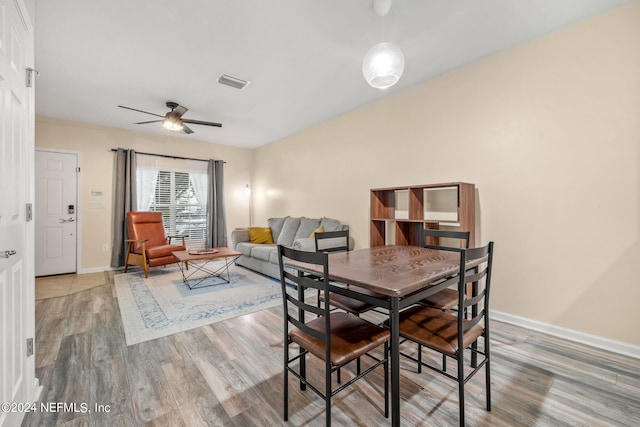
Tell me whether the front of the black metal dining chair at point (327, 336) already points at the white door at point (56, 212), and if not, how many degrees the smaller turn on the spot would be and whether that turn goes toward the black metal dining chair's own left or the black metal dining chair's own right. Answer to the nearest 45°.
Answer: approximately 90° to the black metal dining chair's own left

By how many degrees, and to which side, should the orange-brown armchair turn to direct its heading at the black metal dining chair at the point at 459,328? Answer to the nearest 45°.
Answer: approximately 45° to its right

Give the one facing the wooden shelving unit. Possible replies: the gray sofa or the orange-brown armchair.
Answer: the orange-brown armchair

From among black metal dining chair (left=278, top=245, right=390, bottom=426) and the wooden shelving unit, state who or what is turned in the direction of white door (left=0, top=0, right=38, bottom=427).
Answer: the wooden shelving unit

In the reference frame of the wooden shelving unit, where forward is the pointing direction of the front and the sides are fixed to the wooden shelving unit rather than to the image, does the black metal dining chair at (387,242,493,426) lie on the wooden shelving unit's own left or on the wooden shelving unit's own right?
on the wooden shelving unit's own left

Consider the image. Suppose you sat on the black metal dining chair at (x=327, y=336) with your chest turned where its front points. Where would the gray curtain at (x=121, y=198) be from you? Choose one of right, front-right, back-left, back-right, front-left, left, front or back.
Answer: left

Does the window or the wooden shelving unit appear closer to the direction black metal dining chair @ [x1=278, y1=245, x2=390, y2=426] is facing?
the wooden shelving unit

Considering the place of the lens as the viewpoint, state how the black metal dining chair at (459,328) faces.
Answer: facing away from the viewer and to the left of the viewer

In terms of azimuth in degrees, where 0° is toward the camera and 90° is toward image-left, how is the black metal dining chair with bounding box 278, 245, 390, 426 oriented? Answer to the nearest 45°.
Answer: approximately 225°
